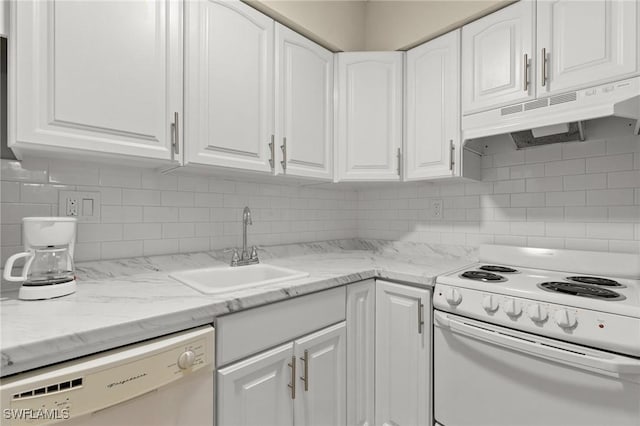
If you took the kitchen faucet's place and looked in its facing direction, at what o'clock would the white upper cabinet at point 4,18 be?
The white upper cabinet is roughly at 3 o'clock from the kitchen faucet.

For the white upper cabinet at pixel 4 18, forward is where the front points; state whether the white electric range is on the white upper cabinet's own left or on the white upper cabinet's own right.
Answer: on the white upper cabinet's own left

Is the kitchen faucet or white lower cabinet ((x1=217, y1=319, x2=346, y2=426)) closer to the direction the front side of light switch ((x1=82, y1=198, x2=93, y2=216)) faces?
the white lower cabinet

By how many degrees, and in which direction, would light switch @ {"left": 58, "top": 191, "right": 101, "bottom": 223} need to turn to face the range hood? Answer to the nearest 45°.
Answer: approximately 45° to its left

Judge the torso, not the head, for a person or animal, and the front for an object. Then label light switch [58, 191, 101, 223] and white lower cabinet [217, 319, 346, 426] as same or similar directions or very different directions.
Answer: same or similar directions

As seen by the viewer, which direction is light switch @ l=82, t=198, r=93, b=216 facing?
toward the camera

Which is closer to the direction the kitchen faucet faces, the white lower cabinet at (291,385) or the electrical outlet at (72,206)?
the white lower cabinet

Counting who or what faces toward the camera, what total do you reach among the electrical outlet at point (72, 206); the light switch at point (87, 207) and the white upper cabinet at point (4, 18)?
3

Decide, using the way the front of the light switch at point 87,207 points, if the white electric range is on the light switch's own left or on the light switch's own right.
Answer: on the light switch's own left

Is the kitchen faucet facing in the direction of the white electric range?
yes

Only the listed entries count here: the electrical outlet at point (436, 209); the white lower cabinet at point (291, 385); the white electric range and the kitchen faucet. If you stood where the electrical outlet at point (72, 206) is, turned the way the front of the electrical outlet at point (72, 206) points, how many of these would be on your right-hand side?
0

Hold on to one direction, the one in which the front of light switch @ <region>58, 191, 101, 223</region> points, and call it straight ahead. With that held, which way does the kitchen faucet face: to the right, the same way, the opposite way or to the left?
the same way

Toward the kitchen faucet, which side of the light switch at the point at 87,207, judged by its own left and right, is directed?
left
